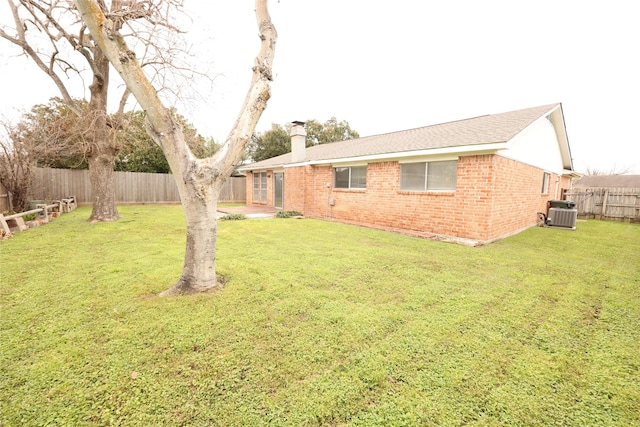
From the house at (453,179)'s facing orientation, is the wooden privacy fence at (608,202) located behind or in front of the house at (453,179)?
in front

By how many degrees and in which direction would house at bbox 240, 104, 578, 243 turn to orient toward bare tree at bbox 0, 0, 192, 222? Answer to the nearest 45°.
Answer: approximately 135° to its left

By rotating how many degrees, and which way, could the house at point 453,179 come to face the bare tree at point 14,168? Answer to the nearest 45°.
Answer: approximately 135° to its left

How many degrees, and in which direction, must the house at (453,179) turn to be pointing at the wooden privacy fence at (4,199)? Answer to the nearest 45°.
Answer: approximately 135° to its left

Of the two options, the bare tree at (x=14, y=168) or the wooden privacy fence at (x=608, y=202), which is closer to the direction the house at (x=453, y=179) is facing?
the wooden privacy fence

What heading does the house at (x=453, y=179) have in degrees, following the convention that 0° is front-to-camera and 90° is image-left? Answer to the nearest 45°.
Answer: approximately 225°

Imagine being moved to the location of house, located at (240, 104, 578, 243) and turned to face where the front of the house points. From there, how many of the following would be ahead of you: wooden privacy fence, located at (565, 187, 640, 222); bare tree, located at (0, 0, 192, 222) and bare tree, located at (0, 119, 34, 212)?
1

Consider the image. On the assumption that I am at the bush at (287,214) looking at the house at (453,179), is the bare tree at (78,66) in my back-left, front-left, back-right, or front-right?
back-right

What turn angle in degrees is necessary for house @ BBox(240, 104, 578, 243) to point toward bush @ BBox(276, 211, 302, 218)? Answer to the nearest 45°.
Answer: approximately 135° to its left
